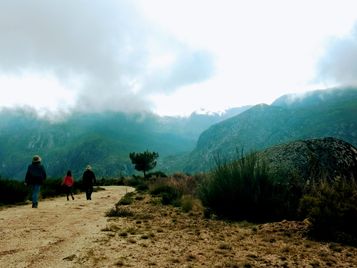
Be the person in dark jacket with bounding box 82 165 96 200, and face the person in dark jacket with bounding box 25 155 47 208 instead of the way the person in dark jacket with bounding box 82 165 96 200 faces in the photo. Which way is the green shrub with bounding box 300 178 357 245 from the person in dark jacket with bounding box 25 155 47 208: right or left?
left

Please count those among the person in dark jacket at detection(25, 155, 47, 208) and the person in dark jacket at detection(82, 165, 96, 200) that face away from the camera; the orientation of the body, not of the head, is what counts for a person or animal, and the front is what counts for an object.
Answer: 2

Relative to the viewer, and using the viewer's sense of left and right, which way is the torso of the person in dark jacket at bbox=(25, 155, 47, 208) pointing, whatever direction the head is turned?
facing away from the viewer

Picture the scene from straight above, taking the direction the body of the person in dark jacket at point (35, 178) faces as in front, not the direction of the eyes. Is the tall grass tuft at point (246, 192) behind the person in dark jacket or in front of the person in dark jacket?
behind

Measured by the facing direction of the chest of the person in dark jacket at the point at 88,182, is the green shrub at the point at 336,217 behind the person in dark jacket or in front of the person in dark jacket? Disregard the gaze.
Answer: behind

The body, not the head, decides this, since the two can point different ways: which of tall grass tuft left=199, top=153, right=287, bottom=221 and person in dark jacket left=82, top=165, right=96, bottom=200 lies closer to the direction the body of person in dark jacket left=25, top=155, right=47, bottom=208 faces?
the person in dark jacket

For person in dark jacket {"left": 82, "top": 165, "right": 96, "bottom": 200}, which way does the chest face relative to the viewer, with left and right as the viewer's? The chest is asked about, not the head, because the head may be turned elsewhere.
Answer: facing away from the viewer
